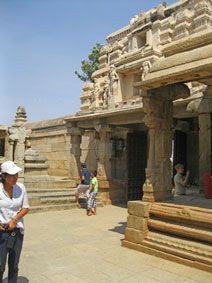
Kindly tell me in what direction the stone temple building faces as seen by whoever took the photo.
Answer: facing the viewer and to the left of the viewer

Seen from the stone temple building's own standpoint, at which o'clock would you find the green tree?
The green tree is roughly at 4 o'clock from the stone temple building.
